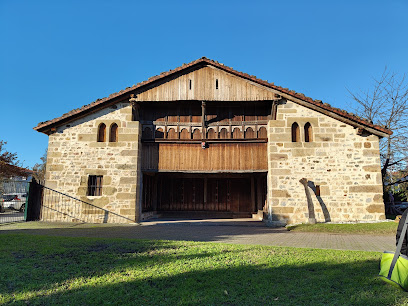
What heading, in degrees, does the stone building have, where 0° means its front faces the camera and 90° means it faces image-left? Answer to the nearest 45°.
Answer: approximately 0°

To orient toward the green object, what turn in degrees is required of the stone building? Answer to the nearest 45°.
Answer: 0° — it already faces it
